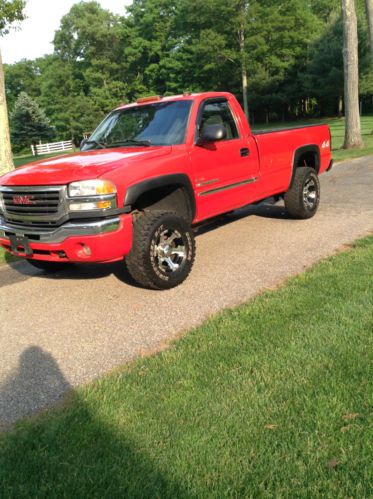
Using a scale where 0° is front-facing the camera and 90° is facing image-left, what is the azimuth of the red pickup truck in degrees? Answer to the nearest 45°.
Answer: approximately 45°
